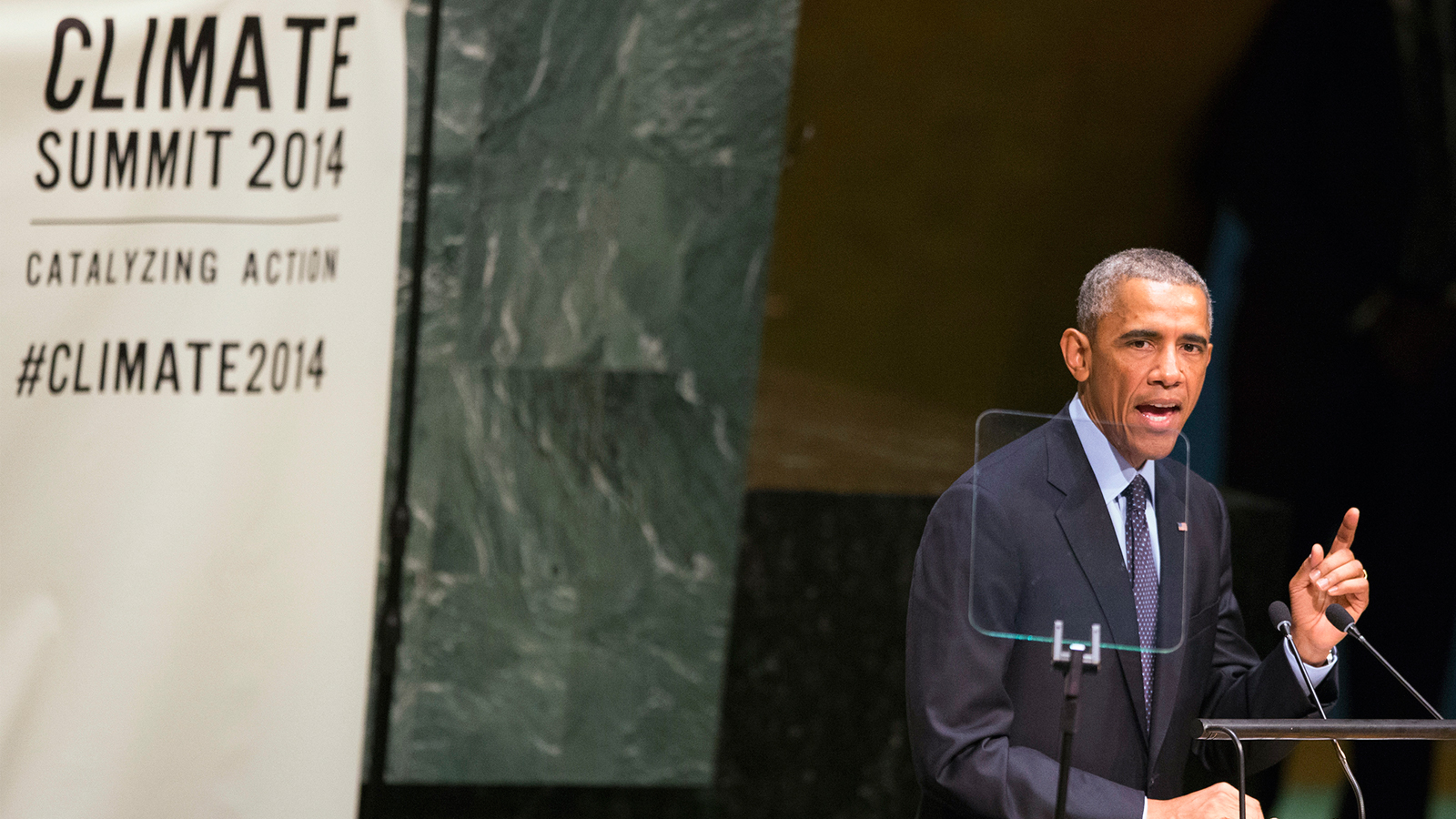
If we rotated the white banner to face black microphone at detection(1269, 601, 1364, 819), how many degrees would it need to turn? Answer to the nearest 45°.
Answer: approximately 45° to its left

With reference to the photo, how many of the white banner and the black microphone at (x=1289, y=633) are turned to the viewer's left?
1

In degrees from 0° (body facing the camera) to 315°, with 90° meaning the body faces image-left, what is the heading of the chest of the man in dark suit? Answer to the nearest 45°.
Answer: approximately 315°

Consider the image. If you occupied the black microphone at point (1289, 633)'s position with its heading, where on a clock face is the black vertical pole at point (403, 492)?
The black vertical pole is roughly at 1 o'clock from the black microphone.

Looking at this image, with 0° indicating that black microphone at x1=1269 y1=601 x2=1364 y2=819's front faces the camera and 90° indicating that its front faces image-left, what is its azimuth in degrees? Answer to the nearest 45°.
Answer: approximately 90°

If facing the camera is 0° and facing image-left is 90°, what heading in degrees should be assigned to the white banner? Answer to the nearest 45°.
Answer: approximately 0°
